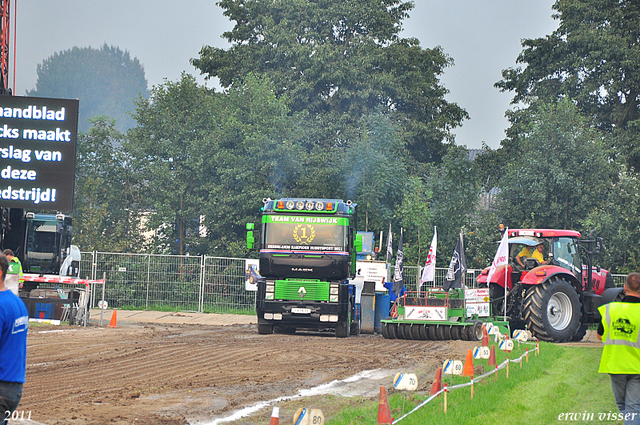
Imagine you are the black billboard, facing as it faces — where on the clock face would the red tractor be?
The red tractor is roughly at 9 o'clock from the black billboard.

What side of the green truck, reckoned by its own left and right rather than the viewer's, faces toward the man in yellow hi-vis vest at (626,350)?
front

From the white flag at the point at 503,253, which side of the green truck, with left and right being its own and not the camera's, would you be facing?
left

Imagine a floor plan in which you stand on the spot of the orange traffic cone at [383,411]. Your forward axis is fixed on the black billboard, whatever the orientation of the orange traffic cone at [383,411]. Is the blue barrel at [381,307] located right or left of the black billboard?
right

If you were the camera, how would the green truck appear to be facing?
facing the viewer

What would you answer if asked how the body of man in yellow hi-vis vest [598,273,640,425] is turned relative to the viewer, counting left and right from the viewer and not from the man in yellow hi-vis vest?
facing away from the viewer

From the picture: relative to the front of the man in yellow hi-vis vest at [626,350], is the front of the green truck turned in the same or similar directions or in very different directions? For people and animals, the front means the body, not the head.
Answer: very different directions

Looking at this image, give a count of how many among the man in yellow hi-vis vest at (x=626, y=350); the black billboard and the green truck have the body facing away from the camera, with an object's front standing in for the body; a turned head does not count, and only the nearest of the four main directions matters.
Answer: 1

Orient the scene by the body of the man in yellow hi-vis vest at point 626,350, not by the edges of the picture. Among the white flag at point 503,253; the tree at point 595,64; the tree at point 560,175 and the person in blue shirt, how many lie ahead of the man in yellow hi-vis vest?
3

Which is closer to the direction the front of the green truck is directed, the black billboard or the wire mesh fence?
the black billboard

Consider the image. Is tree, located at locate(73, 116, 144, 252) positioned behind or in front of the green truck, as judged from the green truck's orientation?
behind

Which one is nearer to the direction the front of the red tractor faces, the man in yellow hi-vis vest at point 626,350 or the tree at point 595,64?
the tree

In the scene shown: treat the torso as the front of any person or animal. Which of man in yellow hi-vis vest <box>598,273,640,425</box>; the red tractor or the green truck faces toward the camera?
the green truck
